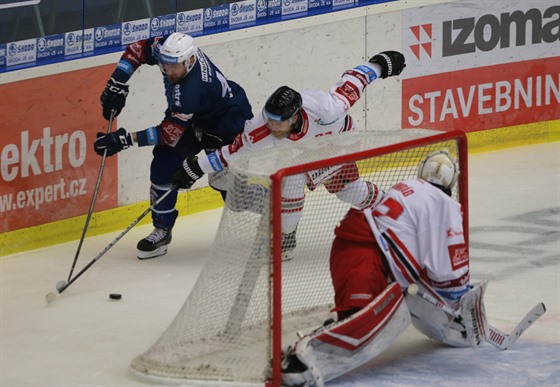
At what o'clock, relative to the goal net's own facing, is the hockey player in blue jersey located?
The hockey player in blue jersey is roughly at 7 o'clock from the goal net.

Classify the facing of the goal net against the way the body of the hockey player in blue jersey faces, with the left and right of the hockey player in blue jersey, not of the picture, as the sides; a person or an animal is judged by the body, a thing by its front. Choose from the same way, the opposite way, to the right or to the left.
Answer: to the left

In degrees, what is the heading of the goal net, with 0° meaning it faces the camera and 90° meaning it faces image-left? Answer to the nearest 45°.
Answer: approximately 315°

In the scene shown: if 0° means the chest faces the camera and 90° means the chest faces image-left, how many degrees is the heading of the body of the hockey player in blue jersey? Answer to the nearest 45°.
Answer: approximately 45°

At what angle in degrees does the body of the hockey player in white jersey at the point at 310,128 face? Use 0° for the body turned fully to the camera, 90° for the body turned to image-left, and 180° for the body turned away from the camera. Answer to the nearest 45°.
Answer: approximately 45°
